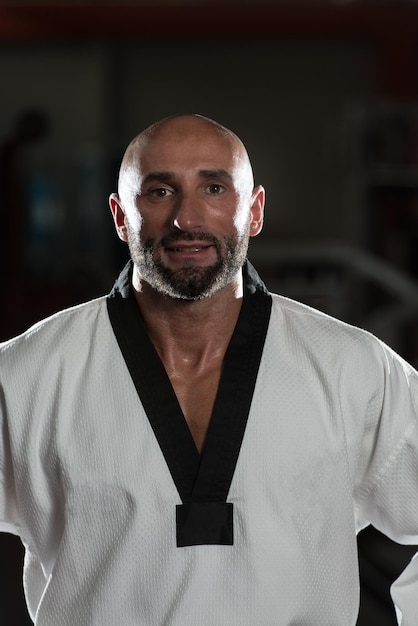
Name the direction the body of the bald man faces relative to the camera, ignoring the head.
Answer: toward the camera

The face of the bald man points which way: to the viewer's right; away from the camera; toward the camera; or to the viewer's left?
toward the camera
